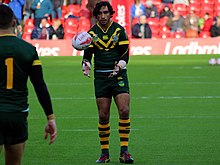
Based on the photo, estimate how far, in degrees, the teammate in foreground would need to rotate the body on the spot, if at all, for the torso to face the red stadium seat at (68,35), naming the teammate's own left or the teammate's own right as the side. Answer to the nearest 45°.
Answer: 0° — they already face it

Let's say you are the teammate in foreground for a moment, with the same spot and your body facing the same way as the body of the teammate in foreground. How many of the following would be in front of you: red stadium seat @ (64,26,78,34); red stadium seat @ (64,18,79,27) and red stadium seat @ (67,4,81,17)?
3

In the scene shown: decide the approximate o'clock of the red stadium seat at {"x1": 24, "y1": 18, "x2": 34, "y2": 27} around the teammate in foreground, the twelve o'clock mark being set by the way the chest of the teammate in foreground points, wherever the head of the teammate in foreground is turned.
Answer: The red stadium seat is roughly at 12 o'clock from the teammate in foreground.

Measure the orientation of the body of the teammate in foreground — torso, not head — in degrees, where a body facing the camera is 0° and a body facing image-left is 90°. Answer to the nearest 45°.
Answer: approximately 180°

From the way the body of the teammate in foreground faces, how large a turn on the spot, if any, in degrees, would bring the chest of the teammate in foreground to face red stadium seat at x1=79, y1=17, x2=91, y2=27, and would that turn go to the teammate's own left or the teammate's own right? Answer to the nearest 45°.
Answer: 0° — they already face it
